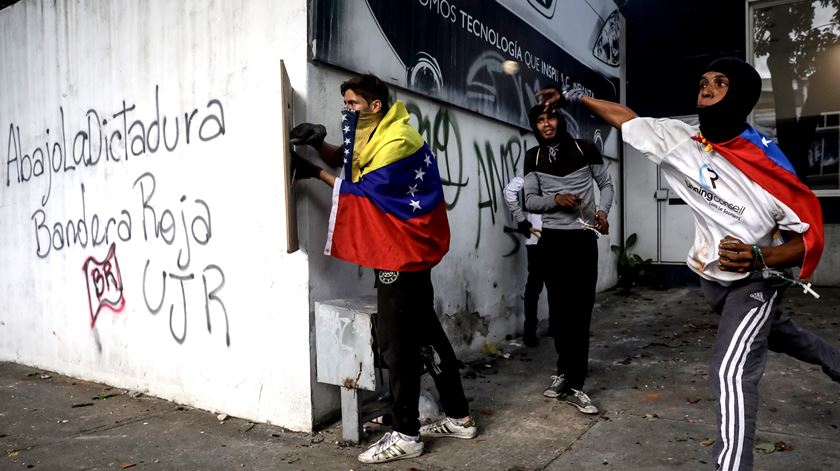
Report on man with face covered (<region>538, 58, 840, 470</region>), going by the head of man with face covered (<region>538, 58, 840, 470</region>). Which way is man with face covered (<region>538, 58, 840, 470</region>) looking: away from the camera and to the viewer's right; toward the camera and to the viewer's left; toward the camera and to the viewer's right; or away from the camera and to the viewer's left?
toward the camera and to the viewer's left

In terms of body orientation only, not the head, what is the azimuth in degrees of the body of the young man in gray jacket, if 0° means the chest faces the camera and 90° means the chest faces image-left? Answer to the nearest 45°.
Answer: approximately 0°

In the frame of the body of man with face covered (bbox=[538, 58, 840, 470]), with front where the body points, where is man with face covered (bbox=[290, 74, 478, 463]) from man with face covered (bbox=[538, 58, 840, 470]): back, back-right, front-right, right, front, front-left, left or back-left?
front-right

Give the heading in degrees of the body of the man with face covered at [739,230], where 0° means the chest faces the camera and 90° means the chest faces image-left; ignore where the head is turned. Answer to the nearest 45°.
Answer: approximately 45°

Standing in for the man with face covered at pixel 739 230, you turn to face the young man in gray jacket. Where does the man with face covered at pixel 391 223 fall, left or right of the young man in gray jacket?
left

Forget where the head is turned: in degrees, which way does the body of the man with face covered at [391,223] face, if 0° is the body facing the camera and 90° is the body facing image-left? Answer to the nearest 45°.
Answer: approximately 90°

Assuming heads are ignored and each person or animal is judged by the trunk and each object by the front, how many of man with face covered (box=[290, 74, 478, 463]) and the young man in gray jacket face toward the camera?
1

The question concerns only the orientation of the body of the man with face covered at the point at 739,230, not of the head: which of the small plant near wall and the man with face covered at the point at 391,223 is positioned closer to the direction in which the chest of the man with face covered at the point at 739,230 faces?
the man with face covered
